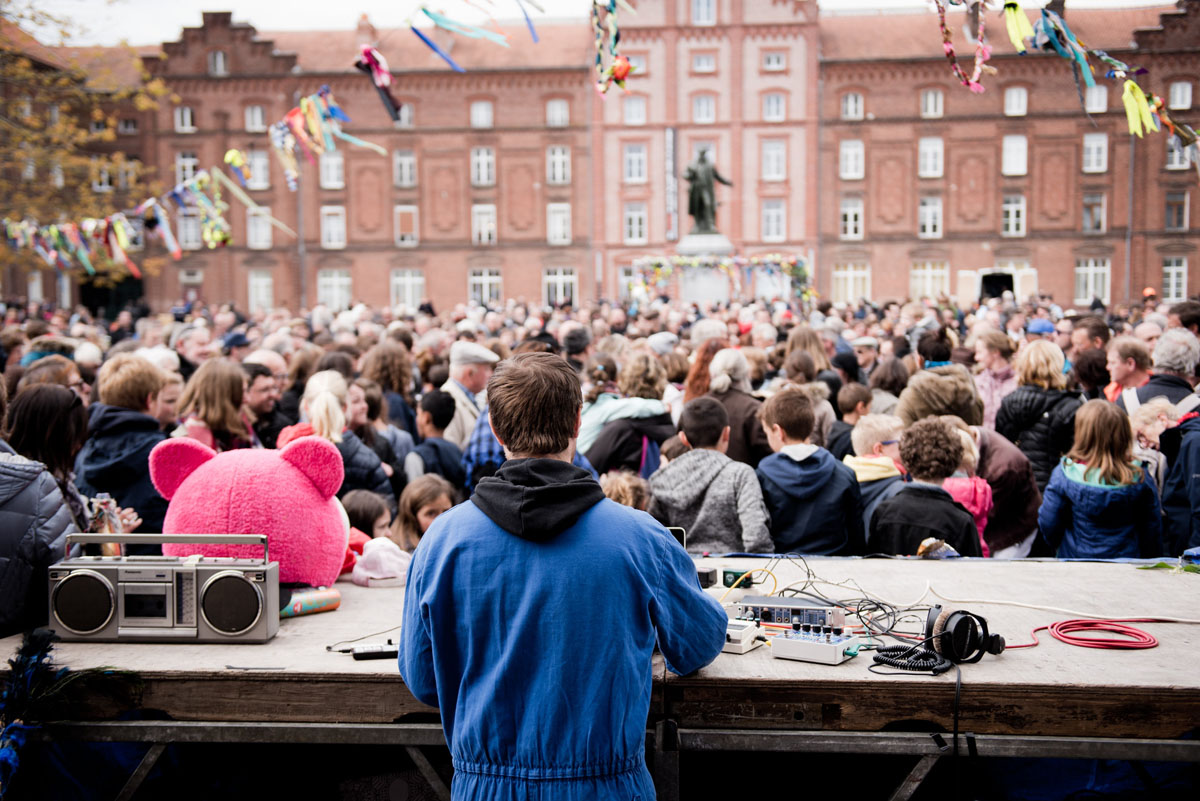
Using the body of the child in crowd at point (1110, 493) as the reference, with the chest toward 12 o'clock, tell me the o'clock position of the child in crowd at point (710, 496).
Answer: the child in crowd at point (710, 496) is roughly at 8 o'clock from the child in crowd at point (1110, 493).

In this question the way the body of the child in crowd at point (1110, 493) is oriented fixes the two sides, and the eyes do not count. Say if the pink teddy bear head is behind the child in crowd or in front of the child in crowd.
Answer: behind

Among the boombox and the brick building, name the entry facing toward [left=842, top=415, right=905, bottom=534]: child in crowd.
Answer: the brick building

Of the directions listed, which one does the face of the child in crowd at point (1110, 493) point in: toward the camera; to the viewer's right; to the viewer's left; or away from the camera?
away from the camera

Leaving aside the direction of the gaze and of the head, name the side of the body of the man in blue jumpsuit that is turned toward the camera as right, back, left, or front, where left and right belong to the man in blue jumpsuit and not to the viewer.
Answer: back

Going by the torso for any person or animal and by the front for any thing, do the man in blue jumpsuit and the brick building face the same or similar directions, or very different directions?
very different directions

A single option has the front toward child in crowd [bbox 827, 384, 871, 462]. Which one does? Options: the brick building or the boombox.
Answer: the brick building

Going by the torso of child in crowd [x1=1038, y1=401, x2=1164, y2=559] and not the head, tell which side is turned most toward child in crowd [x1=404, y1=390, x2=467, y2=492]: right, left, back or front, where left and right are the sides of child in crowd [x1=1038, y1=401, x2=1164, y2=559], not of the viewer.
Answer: left

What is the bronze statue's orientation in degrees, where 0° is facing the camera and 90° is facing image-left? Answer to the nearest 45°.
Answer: approximately 0°

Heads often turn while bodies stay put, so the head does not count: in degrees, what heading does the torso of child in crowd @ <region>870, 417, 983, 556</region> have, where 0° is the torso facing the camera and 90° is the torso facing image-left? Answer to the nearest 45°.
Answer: approximately 180°

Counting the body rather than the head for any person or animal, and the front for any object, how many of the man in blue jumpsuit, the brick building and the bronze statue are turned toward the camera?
2

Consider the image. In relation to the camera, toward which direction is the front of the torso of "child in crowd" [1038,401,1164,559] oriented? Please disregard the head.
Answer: away from the camera
